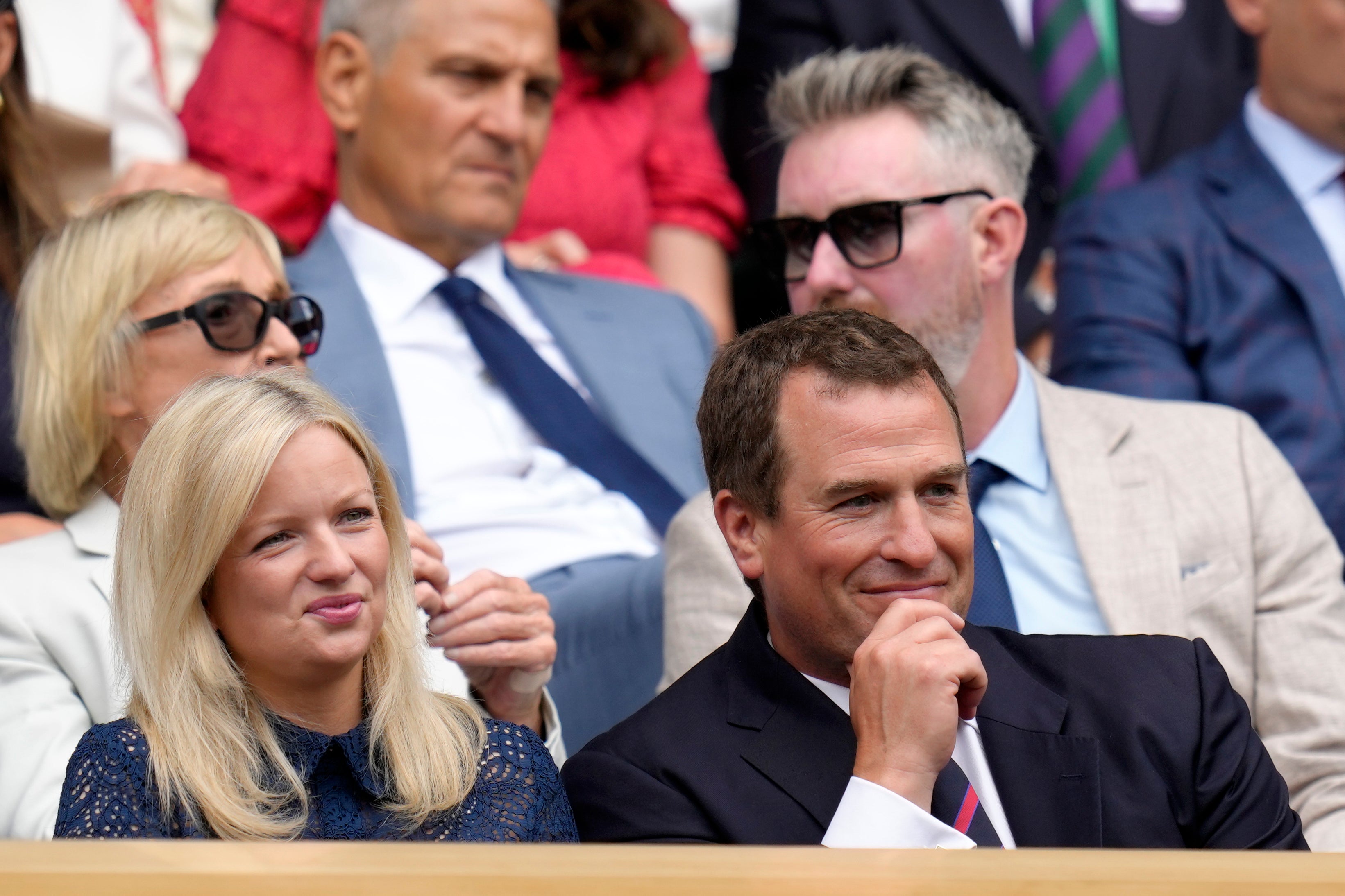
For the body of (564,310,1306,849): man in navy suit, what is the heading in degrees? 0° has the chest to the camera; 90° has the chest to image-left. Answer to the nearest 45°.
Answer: approximately 315°

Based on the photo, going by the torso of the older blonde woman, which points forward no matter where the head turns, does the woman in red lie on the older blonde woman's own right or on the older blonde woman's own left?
on the older blonde woman's own left

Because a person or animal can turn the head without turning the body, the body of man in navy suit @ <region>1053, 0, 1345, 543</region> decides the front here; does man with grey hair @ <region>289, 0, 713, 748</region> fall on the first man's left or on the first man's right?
on the first man's right

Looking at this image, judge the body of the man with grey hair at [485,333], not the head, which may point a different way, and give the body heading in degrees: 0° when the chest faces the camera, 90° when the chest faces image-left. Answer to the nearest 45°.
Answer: approximately 315°

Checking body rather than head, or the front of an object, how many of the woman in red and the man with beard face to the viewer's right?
0

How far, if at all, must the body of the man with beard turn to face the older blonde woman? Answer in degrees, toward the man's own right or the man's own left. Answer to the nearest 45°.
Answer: approximately 45° to the man's own right

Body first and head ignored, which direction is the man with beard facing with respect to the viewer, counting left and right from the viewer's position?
facing the viewer and to the left of the viewer

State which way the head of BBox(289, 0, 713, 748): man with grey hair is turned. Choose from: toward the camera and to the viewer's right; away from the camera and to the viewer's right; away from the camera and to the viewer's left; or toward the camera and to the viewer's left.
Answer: toward the camera and to the viewer's right

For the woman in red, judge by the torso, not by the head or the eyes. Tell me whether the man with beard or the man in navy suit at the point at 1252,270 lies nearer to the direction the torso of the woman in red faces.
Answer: the man with beard

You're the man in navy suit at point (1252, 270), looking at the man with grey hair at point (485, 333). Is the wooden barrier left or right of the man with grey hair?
left
